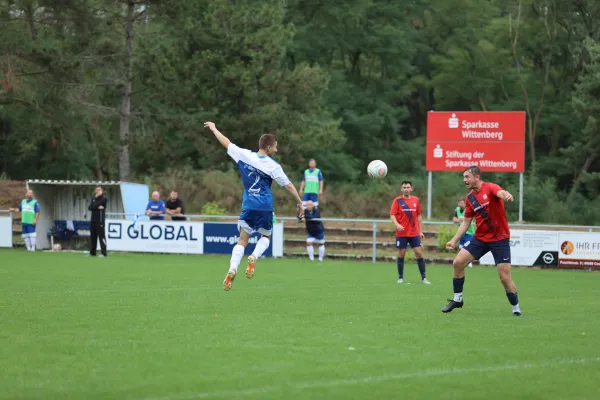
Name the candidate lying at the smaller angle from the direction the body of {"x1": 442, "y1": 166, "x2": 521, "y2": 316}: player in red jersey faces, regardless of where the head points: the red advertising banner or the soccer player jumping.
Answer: the soccer player jumping

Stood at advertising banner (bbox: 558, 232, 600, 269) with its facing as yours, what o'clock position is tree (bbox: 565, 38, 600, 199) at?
The tree is roughly at 6 o'clock from the advertising banner.

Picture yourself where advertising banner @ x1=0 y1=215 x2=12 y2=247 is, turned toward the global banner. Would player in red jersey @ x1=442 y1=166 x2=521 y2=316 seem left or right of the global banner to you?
right

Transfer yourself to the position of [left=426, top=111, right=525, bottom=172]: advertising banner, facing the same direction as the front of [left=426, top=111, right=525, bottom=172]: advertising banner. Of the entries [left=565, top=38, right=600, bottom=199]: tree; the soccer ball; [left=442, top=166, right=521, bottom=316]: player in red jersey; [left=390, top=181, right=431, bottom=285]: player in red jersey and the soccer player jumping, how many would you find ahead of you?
4

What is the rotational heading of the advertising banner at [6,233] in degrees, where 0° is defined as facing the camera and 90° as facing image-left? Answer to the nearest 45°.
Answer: approximately 0°

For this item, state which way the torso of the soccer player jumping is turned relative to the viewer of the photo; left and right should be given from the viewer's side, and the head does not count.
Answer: facing away from the viewer and to the right of the viewer

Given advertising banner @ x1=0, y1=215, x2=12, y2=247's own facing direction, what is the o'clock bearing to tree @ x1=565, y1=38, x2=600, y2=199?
The tree is roughly at 9 o'clock from the advertising banner.

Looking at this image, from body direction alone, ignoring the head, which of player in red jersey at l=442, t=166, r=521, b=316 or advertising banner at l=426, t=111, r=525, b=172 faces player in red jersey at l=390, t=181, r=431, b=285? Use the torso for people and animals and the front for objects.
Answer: the advertising banner

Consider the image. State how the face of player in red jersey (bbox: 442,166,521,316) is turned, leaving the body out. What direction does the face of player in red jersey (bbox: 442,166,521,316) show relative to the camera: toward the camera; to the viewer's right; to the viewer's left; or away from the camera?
to the viewer's left
